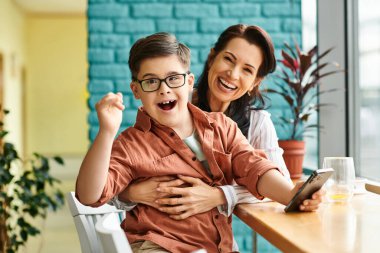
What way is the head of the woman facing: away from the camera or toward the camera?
toward the camera

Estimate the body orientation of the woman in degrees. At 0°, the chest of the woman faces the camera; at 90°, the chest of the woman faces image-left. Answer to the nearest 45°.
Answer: approximately 45°

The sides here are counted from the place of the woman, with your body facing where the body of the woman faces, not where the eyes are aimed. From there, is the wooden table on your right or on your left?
on your left

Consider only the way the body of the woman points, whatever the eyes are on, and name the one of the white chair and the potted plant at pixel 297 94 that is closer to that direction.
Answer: the white chair

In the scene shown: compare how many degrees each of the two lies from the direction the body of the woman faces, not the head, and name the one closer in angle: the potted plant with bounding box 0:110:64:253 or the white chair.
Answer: the white chair

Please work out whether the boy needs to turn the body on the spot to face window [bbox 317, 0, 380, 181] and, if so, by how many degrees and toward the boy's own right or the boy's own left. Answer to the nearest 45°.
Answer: approximately 90° to the boy's own left

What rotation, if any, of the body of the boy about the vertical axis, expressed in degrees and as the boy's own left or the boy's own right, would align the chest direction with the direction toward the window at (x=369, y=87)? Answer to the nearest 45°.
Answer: approximately 90° to the boy's own left

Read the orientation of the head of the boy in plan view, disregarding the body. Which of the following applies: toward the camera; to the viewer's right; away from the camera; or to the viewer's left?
toward the camera

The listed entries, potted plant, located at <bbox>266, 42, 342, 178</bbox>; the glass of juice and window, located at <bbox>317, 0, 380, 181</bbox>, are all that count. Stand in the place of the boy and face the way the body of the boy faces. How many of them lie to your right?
0

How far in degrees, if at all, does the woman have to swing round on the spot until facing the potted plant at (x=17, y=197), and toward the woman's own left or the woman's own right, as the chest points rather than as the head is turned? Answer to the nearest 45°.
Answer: approximately 90° to the woman's own right

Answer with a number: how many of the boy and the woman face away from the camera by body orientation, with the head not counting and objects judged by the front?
0

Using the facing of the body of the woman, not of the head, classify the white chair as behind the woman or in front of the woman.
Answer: in front
